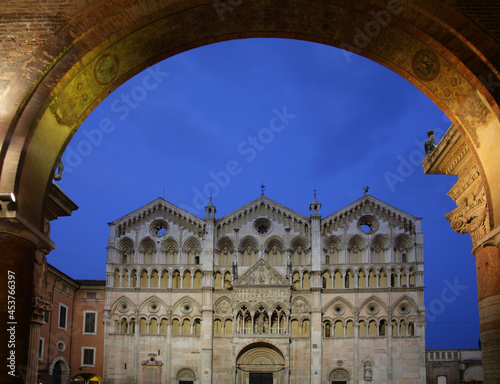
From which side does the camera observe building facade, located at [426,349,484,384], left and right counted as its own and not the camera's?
front

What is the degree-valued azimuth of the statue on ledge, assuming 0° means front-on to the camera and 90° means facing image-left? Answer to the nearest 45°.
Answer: approximately 90°

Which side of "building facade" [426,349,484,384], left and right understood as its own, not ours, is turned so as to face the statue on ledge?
front

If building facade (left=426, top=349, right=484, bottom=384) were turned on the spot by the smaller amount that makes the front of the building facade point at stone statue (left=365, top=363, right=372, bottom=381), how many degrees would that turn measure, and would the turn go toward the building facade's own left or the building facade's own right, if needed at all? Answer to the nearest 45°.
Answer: approximately 90° to the building facade's own right

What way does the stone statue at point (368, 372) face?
toward the camera

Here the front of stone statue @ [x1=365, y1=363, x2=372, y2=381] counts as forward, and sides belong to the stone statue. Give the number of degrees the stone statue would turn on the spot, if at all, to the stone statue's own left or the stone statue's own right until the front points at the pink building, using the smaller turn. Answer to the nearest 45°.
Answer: approximately 90° to the stone statue's own right

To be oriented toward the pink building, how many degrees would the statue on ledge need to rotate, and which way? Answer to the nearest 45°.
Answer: approximately 45° to its right

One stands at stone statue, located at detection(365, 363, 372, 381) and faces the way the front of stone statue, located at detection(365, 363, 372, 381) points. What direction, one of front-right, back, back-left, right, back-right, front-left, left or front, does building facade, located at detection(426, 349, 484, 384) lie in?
left

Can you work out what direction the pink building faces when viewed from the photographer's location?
facing the viewer and to the right of the viewer

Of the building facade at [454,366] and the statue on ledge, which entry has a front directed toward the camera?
the building facade

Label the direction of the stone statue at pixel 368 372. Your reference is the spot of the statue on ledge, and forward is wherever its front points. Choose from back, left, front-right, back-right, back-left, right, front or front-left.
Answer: right

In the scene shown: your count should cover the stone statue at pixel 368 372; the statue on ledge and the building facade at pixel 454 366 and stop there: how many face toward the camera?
2
